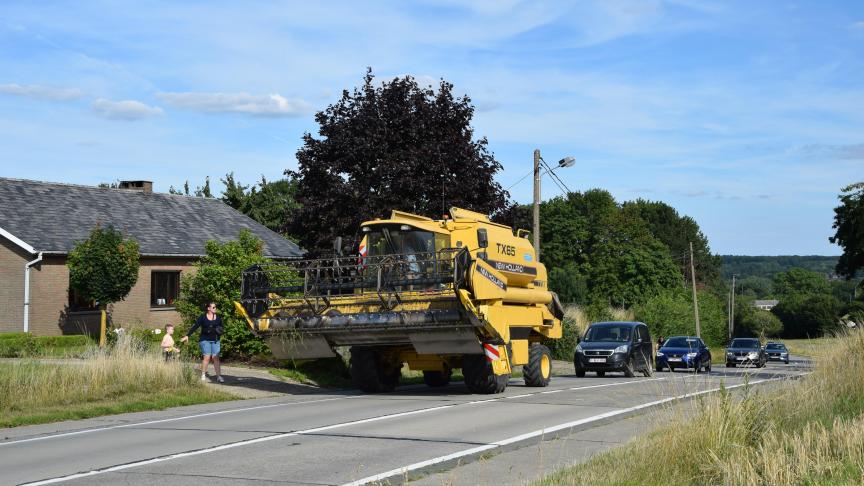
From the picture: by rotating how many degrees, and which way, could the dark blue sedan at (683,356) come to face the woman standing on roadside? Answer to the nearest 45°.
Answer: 0° — it already faces them

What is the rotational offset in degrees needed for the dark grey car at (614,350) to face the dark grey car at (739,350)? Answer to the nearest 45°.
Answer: approximately 135° to its right

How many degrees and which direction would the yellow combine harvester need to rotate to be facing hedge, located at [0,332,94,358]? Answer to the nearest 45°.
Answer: approximately 90° to its right

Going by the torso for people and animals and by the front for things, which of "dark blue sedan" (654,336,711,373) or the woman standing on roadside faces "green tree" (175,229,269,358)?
the dark blue sedan

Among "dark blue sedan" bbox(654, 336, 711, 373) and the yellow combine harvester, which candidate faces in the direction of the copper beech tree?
the dark blue sedan

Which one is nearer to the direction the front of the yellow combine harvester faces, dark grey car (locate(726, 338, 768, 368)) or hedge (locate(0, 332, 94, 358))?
the hedge

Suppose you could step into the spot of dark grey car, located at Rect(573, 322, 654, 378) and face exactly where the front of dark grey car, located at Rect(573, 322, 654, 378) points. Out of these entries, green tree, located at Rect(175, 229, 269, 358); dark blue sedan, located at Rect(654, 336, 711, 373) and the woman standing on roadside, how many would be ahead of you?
2
